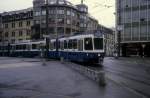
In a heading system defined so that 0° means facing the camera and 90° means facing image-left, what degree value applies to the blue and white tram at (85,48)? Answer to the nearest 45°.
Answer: approximately 315°

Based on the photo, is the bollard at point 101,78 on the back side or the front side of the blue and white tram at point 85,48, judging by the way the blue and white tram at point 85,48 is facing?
on the front side
